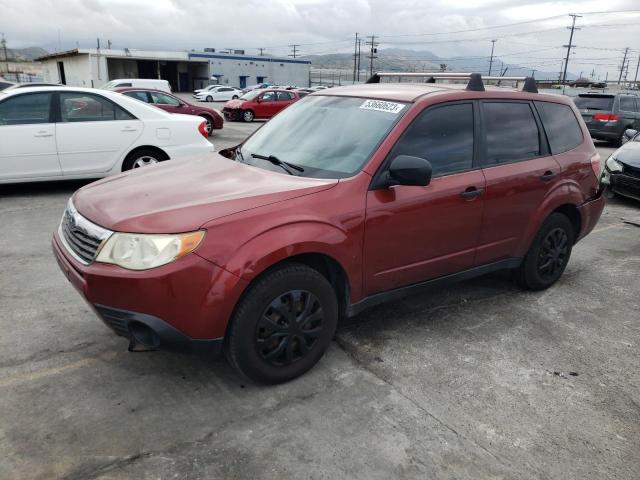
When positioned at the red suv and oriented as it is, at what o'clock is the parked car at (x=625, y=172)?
The parked car is roughly at 6 o'clock from the red suv.

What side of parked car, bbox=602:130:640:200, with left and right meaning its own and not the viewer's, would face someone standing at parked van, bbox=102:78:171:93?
right

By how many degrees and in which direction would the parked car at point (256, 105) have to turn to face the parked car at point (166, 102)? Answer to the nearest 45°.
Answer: approximately 45° to its left

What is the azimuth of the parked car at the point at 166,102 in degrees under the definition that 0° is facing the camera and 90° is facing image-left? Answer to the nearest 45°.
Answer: approximately 270°

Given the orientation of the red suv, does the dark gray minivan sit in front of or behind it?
behind

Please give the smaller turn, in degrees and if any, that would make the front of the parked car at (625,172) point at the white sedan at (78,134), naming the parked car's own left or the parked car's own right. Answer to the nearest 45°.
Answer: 0° — it already faces it

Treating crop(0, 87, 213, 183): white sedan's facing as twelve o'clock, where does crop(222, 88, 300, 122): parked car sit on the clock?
The parked car is roughly at 4 o'clock from the white sedan.

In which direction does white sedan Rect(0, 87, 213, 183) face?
to the viewer's left

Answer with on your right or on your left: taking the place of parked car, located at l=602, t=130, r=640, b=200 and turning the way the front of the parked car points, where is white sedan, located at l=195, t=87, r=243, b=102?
on your right

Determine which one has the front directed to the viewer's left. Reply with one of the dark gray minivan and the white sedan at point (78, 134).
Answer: the white sedan
